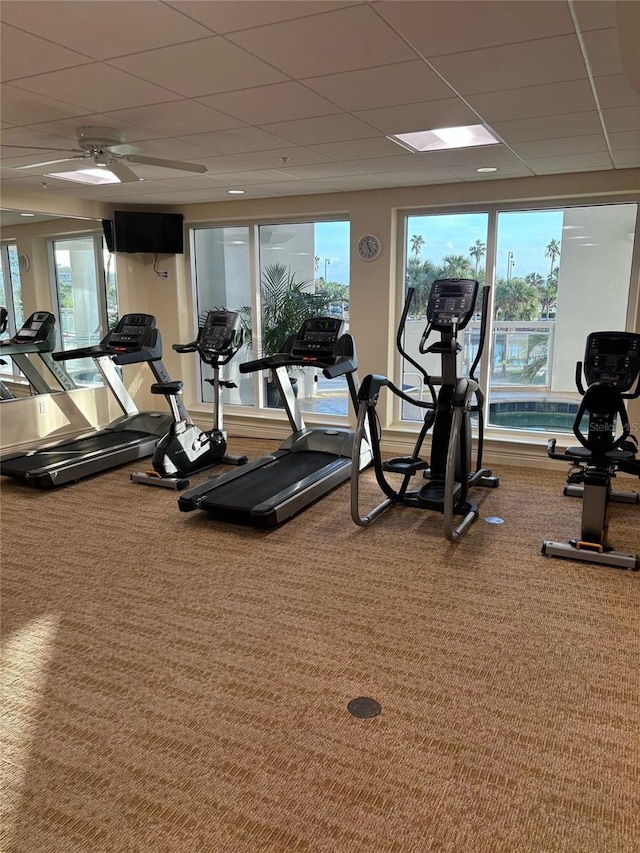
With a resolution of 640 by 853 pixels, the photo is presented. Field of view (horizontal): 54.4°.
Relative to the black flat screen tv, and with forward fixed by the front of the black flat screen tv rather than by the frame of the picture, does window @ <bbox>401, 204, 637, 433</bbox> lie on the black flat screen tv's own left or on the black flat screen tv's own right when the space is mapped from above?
on the black flat screen tv's own left

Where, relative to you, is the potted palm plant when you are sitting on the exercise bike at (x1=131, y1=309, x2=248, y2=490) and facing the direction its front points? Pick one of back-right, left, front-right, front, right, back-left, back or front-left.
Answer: front

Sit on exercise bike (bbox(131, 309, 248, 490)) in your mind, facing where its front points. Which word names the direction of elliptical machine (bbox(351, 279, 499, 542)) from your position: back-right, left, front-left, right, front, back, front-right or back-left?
right

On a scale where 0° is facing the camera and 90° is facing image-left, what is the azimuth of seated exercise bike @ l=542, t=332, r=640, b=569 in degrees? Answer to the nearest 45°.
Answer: approximately 180°

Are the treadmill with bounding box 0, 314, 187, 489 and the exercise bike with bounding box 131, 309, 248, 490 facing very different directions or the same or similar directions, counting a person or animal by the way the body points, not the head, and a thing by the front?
same or similar directions

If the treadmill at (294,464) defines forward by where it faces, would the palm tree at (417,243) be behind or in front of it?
in front

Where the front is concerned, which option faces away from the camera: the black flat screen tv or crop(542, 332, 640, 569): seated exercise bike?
the seated exercise bike

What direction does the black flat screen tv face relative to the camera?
toward the camera

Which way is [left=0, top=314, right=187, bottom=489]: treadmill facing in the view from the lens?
facing away from the viewer and to the right of the viewer

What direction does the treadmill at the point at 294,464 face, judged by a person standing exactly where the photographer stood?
facing away from the viewer and to the right of the viewer

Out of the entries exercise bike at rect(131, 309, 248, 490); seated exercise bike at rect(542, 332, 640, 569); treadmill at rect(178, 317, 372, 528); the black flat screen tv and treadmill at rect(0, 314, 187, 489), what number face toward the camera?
1

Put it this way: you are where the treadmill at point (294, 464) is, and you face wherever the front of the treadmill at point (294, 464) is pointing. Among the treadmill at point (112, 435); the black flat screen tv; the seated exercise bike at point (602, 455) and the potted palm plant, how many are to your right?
1

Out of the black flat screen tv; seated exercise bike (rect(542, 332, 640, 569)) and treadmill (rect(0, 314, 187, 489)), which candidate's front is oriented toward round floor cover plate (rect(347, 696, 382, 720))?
the black flat screen tv

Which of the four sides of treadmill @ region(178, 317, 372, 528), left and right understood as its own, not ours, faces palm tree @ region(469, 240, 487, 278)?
front

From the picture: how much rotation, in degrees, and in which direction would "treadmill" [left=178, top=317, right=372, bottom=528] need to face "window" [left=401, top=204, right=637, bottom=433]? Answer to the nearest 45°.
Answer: approximately 45° to its right
